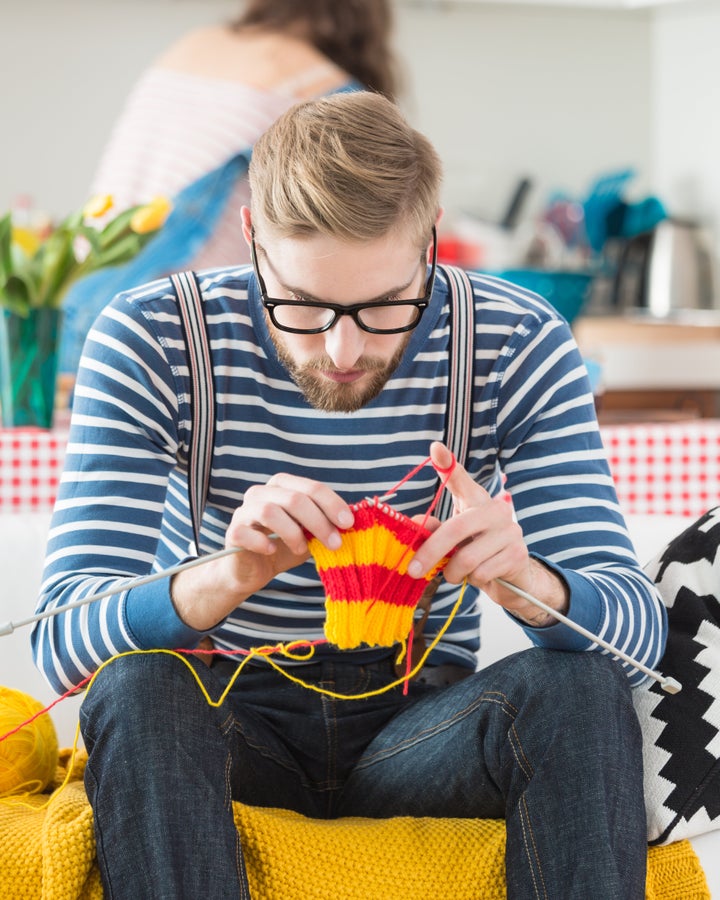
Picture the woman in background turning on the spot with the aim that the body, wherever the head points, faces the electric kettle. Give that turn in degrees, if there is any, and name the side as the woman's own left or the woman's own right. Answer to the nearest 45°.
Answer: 0° — they already face it

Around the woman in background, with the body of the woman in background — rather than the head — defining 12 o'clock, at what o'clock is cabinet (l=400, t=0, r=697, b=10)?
The cabinet is roughly at 12 o'clock from the woman in background.

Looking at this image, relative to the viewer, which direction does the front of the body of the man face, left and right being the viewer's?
facing the viewer

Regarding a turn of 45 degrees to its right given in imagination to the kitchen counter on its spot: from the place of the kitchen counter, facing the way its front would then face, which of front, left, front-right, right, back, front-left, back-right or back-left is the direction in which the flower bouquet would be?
front

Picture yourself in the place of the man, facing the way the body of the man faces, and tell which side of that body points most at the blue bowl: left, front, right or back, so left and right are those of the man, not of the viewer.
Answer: back

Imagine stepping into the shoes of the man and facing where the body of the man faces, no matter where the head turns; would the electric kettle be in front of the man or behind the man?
behind

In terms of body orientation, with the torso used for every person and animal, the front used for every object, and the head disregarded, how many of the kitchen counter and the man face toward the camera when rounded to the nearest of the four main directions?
2

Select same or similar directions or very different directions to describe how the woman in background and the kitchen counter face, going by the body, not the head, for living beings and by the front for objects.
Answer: very different directions

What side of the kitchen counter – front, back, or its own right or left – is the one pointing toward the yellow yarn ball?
front

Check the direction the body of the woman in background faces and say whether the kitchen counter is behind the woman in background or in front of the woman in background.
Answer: in front
